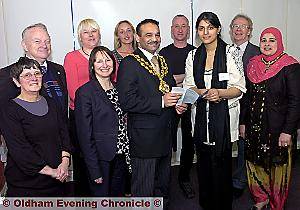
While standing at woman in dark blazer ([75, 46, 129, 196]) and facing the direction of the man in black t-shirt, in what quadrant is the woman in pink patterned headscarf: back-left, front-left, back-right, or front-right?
front-right

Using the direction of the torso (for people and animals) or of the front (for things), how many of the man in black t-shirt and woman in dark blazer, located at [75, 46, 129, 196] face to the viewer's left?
0

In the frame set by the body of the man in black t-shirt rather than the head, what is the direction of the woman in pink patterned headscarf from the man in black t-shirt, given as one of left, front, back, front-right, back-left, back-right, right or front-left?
front-left

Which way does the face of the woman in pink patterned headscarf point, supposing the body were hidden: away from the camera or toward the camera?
toward the camera

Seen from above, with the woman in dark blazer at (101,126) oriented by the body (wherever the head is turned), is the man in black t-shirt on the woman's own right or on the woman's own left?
on the woman's own left

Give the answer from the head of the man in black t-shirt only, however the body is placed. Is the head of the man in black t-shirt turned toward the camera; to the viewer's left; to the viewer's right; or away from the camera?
toward the camera

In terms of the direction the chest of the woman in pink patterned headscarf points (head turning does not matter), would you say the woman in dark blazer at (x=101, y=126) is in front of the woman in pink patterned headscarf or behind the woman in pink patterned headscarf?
in front

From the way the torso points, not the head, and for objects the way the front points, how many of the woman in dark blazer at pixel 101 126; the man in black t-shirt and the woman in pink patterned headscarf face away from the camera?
0

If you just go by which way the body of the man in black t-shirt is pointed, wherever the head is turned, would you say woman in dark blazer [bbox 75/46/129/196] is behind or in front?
in front

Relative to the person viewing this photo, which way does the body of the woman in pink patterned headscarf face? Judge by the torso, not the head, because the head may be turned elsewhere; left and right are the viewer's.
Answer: facing the viewer and to the left of the viewer

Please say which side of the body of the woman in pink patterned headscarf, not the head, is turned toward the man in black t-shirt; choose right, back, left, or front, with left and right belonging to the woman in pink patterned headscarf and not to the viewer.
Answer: right

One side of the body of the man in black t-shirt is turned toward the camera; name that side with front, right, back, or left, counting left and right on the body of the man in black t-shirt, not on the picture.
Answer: front

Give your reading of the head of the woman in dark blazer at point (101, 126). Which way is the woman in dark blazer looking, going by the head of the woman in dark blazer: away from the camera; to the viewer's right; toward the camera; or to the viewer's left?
toward the camera

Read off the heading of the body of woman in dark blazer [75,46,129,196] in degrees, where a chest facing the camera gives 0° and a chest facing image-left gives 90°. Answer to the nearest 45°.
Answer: approximately 315°
